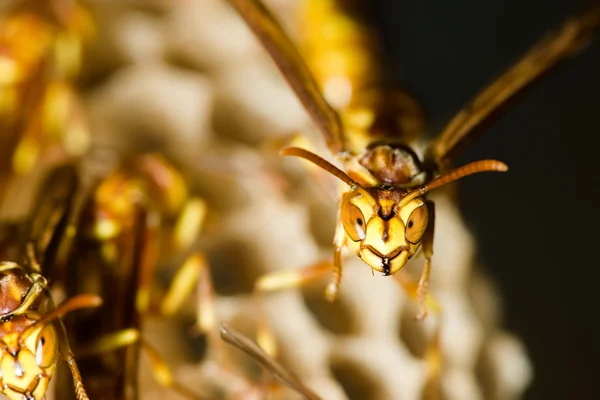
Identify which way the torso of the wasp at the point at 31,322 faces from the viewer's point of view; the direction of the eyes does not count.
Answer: toward the camera

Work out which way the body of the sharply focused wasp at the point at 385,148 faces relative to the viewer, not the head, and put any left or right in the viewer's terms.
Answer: facing the viewer

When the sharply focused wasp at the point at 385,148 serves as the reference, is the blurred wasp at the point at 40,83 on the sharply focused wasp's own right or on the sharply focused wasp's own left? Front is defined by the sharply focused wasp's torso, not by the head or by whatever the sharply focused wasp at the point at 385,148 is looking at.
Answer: on the sharply focused wasp's own right

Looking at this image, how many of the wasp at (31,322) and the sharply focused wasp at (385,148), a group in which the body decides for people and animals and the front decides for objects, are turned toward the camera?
2
